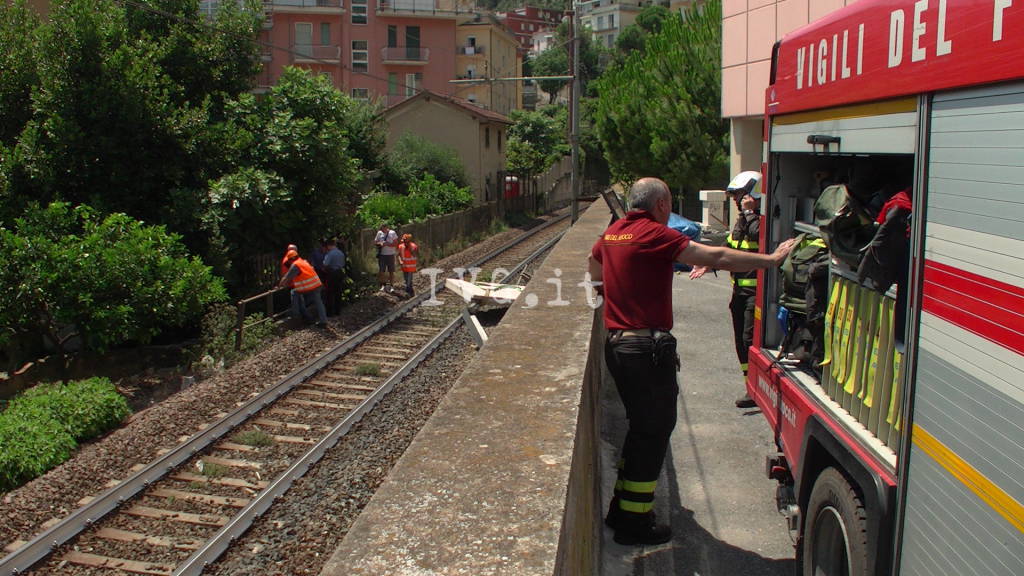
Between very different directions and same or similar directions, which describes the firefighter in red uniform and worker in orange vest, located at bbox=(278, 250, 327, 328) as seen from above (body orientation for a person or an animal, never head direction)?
very different directions

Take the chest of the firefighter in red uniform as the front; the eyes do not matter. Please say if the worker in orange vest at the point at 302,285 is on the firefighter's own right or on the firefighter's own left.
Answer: on the firefighter's own left

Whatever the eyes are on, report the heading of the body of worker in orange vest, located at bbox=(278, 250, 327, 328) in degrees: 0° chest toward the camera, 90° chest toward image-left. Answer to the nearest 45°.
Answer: approximately 90°

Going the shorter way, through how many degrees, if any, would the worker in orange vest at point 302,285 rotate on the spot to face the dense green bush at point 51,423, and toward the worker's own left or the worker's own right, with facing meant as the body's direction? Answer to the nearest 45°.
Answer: approximately 45° to the worker's own left

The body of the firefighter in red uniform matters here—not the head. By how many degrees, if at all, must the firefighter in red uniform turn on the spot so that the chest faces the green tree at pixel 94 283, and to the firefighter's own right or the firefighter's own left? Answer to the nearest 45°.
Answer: approximately 90° to the firefighter's own left

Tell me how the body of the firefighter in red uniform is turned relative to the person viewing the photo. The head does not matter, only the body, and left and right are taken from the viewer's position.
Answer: facing away from the viewer and to the right of the viewer

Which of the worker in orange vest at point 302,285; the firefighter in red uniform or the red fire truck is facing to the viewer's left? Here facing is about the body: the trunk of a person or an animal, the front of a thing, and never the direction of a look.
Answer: the worker in orange vest

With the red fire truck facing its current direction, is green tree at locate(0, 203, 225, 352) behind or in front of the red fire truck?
behind
